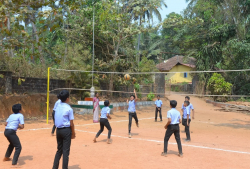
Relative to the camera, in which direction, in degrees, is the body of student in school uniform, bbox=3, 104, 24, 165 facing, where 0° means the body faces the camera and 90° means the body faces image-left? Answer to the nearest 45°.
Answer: approximately 225°

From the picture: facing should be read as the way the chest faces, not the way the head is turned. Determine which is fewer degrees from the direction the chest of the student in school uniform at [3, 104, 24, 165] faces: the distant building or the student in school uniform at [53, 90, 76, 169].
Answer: the distant building

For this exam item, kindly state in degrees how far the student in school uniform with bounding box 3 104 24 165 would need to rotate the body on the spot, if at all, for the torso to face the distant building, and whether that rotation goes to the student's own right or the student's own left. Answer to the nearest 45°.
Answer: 0° — they already face it

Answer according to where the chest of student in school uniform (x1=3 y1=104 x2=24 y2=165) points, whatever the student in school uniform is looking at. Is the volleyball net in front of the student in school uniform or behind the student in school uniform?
in front

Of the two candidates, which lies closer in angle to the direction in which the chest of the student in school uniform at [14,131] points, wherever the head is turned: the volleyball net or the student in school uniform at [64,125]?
the volleyball net

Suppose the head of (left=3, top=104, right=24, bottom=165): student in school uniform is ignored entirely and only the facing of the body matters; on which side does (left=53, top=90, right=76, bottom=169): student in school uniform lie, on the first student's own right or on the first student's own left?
on the first student's own right
